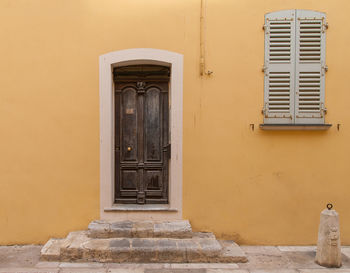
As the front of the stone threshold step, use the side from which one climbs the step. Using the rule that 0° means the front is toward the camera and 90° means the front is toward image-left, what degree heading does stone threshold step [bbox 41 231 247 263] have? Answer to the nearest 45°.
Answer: approximately 0°

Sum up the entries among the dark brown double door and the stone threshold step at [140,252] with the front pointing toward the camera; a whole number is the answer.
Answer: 2

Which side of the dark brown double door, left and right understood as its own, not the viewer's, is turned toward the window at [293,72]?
left

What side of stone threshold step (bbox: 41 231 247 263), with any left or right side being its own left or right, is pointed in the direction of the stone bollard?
left

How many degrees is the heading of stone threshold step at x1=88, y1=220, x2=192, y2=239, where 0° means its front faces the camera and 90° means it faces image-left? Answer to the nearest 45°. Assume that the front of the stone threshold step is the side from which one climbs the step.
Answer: approximately 0°
